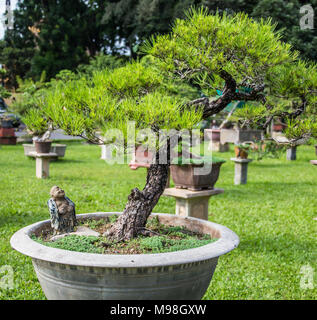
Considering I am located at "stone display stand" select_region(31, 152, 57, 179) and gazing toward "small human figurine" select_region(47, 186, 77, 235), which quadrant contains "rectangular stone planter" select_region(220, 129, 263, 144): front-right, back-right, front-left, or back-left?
back-left

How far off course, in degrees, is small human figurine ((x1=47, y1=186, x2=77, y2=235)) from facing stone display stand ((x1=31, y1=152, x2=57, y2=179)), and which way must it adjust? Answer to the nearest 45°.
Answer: approximately 135° to its left

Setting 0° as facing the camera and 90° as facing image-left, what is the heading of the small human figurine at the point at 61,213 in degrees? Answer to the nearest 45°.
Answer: approximately 315°

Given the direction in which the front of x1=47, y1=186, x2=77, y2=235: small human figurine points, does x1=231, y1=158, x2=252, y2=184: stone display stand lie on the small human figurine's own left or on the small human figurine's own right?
on the small human figurine's own left

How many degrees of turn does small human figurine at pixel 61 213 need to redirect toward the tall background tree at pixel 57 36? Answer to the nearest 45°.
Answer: approximately 135° to its left

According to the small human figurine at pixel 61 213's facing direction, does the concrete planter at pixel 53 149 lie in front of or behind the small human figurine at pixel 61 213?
behind

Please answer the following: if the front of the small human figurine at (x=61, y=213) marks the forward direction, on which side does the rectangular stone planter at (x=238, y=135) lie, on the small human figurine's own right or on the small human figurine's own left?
on the small human figurine's own left

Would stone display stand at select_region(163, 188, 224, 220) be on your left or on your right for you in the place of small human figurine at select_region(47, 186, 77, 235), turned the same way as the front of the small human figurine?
on your left
